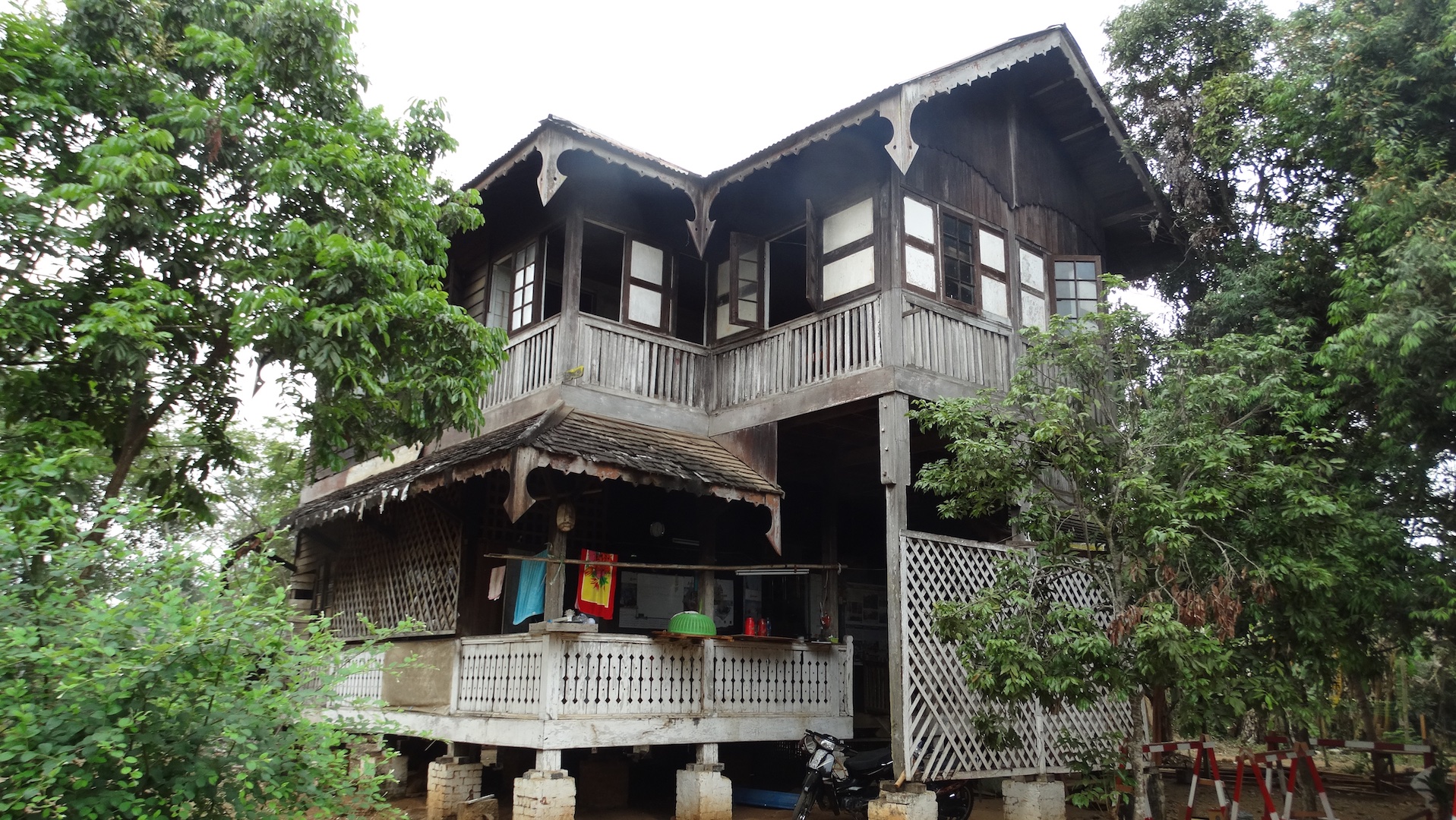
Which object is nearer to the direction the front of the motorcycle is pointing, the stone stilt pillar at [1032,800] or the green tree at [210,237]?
the green tree

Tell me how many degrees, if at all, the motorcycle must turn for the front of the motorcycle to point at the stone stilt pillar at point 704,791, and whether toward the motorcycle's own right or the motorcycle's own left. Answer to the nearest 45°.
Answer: approximately 45° to the motorcycle's own right

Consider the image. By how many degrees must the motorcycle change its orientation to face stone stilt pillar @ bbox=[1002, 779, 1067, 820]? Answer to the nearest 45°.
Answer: approximately 135° to its left

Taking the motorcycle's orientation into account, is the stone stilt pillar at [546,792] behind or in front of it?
in front

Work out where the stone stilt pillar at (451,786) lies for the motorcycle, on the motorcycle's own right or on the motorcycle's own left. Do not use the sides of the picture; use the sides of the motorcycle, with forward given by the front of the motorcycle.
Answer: on the motorcycle's own right

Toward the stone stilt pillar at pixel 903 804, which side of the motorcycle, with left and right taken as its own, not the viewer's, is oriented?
left

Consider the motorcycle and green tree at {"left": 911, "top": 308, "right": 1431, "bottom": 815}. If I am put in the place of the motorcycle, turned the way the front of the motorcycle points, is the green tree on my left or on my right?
on my left

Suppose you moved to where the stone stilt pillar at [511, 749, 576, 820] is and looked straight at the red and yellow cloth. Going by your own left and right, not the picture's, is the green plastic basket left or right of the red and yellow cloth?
right

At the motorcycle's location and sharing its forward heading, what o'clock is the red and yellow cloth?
The red and yellow cloth is roughly at 2 o'clock from the motorcycle.

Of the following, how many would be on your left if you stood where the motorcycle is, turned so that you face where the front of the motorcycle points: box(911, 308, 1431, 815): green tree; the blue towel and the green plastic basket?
1

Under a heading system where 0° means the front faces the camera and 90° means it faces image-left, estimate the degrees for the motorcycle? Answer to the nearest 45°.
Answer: approximately 45°
